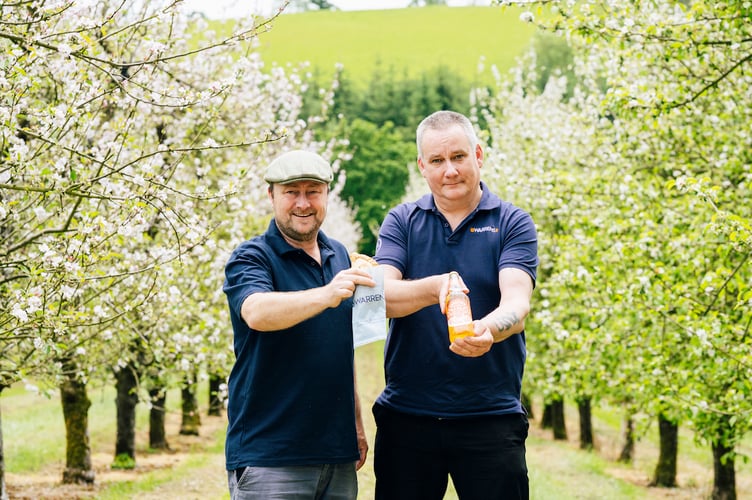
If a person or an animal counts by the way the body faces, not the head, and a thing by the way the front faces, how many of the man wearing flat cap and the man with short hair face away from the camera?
0

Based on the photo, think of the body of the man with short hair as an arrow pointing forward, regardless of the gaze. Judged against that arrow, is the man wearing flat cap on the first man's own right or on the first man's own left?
on the first man's own right

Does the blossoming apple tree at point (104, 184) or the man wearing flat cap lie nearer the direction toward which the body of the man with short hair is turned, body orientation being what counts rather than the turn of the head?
the man wearing flat cap

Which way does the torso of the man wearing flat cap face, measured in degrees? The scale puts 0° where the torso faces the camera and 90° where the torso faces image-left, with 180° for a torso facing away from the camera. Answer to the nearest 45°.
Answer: approximately 315°

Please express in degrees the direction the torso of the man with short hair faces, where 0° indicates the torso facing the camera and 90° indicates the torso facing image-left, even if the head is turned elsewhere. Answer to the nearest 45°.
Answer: approximately 0°

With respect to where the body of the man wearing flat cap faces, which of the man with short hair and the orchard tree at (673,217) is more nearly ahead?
the man with short hair

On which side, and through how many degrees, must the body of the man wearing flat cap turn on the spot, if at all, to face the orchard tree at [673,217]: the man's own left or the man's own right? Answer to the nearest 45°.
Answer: approximately 90° to the man's own left
